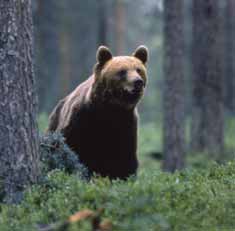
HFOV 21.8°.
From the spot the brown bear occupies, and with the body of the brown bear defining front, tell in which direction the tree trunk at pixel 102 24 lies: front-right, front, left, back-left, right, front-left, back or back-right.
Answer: back-left

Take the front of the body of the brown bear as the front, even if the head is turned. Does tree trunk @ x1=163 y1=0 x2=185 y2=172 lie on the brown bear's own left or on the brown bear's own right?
on the brown bear's own left

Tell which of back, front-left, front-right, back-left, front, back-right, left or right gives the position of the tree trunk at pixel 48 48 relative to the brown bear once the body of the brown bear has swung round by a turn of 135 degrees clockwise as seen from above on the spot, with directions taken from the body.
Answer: right

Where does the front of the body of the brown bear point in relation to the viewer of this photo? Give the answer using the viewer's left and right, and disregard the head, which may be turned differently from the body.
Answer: facing the viewer and to the right of the viewer

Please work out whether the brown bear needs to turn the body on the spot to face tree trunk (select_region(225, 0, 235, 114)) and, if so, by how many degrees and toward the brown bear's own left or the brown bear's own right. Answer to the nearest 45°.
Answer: approximately 135° to the brown bear's own left

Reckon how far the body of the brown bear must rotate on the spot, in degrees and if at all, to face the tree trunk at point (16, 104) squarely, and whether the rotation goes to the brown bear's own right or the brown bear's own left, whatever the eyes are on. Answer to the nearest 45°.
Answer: approximately 90° to the brown bear's own right

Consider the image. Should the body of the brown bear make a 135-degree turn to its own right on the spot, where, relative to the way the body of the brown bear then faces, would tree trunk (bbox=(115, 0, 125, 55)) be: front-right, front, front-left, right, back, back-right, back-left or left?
right
